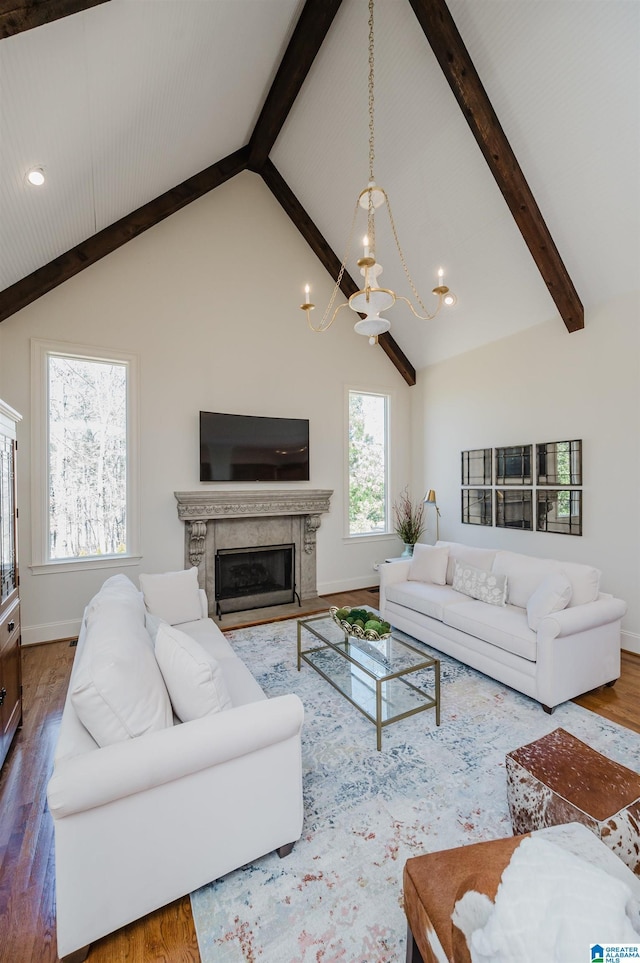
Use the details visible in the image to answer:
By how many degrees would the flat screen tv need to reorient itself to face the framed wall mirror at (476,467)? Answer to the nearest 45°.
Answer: approximately 45° to its left

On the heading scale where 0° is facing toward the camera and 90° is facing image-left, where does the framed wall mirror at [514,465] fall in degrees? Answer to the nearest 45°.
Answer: approximately 45°

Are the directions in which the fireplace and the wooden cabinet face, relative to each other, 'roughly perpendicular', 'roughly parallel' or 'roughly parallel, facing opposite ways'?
roughly perpendicular

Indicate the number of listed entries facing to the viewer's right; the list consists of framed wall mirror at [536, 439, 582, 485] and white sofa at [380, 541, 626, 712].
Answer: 0

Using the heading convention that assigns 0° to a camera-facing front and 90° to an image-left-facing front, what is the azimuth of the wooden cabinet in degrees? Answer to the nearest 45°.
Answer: approximately 270°

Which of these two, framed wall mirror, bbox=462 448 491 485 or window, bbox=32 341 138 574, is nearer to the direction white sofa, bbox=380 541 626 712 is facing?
the window

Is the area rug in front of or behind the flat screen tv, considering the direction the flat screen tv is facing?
in front

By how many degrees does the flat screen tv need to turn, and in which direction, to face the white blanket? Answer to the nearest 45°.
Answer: approximately 45° to its right

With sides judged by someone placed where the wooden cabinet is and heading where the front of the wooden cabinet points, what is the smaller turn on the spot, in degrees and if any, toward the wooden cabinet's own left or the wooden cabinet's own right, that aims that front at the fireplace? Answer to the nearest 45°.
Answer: approximately 45° to the wooden cabinet's own left

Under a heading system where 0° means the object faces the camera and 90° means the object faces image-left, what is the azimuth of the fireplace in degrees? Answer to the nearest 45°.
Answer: approximately 315°

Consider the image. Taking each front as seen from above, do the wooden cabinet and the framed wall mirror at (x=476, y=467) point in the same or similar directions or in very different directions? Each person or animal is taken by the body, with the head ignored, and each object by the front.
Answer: very different directions

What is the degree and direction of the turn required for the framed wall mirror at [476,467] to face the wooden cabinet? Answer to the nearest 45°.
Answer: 0° — it already faces it

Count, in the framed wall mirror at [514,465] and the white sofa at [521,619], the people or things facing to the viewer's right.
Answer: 0

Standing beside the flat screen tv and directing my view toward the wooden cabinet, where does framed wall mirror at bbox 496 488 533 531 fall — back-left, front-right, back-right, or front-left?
back-left
